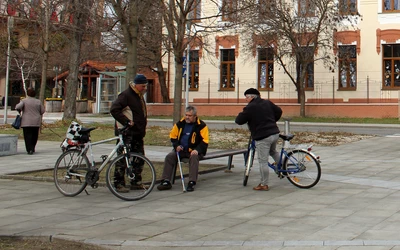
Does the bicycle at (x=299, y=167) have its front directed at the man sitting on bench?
yes

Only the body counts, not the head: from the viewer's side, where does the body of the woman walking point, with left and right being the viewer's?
facing away from the viewer

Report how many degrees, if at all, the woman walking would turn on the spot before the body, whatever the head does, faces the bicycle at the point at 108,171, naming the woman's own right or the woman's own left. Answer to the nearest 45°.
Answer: approximately 180°

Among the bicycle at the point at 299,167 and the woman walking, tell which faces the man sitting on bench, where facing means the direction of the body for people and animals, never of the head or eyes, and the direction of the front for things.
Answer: the bicycle

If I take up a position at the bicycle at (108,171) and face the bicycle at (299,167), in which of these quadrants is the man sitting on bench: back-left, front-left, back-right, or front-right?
front-left

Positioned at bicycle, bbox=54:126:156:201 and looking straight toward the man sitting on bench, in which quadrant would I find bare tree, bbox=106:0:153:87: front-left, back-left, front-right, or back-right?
front-left

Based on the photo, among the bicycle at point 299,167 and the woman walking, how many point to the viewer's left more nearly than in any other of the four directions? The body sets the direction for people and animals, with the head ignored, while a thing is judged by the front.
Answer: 1

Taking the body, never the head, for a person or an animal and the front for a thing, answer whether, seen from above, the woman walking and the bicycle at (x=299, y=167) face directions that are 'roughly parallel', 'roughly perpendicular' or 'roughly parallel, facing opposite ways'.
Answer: roughly perpendicular

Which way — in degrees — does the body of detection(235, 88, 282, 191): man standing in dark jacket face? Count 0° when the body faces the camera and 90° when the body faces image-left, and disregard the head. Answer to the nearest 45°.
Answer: approximately 135°

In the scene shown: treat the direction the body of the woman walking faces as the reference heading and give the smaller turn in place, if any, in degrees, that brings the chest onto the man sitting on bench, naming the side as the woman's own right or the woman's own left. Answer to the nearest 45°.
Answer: approximately 180°

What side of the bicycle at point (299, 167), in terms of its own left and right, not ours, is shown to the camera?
left
